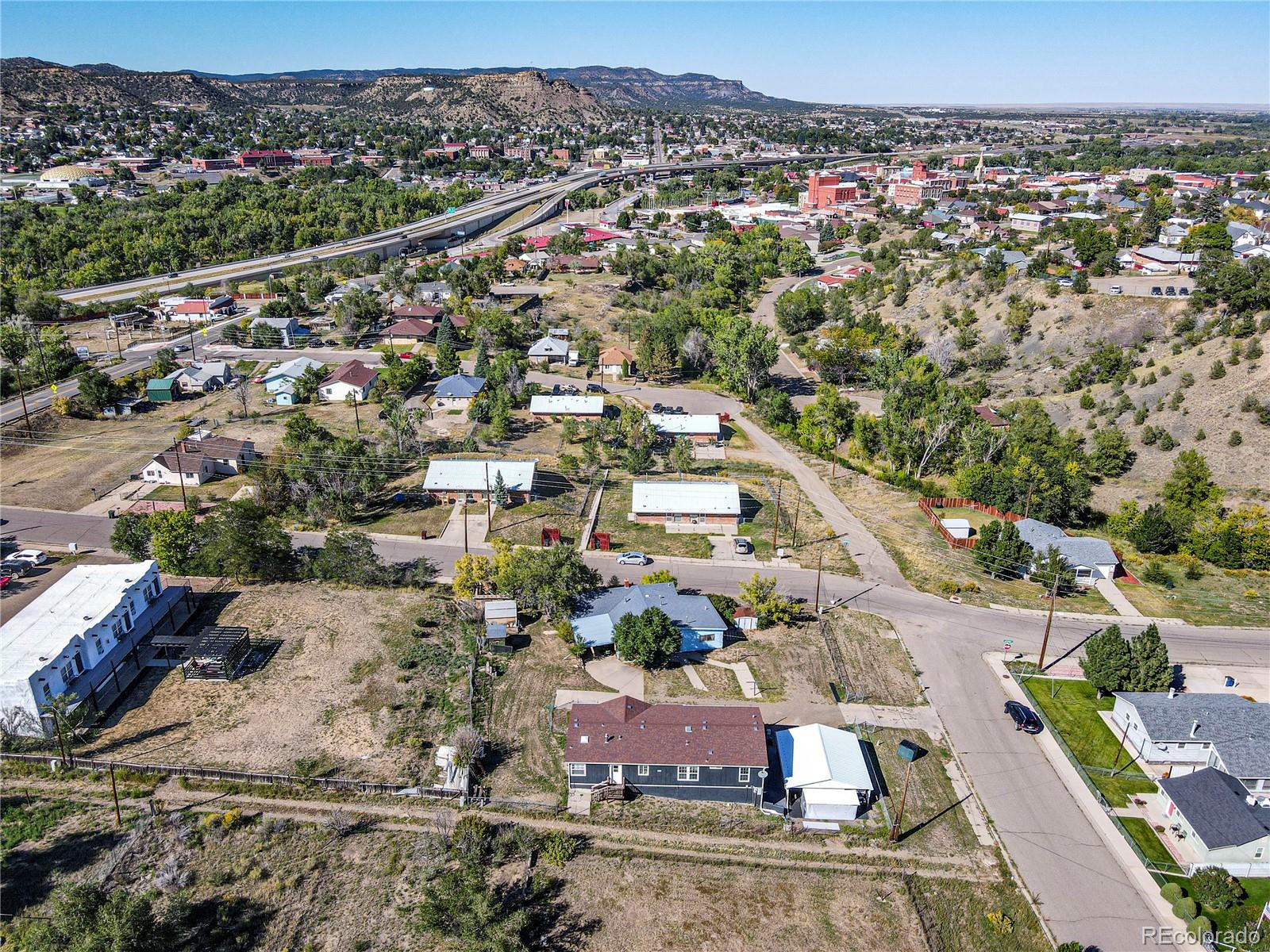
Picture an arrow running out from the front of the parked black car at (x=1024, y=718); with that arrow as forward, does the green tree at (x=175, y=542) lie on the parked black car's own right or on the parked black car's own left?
on the parked black car's own left

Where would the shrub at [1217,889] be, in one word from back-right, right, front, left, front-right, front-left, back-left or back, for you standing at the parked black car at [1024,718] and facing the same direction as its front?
back

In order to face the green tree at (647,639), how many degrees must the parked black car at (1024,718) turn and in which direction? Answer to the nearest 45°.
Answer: approximately 45° to its left

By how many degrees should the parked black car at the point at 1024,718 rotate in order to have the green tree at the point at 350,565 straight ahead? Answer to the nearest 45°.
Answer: approximately 45° to its left

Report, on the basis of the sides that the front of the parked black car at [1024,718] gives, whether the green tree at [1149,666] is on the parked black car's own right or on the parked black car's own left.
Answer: on the parked black car's own right

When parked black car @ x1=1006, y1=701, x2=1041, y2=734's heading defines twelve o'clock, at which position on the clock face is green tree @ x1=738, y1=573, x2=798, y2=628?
The green tree is roughly at 11 o'clock from the parked black car.

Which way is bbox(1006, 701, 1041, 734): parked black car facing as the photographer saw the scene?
facing away from the viewer and to the left of the viewer

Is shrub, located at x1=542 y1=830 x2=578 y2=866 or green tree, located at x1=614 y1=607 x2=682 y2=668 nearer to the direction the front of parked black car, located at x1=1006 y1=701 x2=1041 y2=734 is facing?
the green tree

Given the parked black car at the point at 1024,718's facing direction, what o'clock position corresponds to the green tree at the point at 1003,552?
The green tree is roughly at 1 o'clock from the parked black car.

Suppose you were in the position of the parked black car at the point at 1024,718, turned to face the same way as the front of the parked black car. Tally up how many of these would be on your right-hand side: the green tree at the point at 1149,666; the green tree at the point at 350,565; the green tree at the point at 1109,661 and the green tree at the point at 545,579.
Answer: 2

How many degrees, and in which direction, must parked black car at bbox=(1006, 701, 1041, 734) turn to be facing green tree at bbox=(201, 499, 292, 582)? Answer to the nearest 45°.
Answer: approximately 45° to its left

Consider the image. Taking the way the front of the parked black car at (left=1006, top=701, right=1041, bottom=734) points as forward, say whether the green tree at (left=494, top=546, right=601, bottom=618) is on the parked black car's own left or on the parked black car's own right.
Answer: on the parked black car's own left
